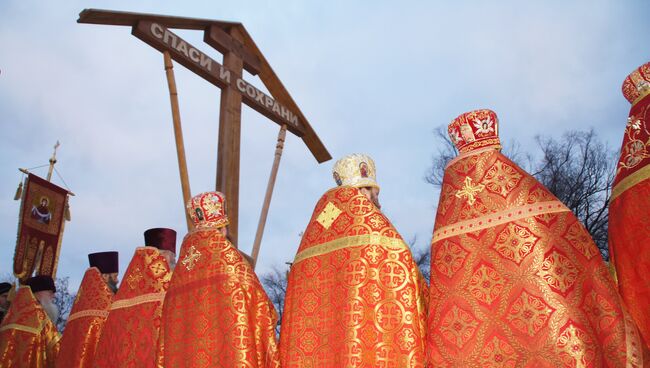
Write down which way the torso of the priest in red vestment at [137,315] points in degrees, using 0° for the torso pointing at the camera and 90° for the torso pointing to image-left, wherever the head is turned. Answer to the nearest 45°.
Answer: approximately 225°

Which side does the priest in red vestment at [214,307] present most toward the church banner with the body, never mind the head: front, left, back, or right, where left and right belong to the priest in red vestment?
left

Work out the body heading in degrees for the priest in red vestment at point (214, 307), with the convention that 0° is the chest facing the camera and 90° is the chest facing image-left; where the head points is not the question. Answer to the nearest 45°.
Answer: approximately 225°

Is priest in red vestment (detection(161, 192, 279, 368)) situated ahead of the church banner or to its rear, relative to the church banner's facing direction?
ahead

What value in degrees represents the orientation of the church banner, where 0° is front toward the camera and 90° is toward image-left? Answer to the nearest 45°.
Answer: approximately 315°
